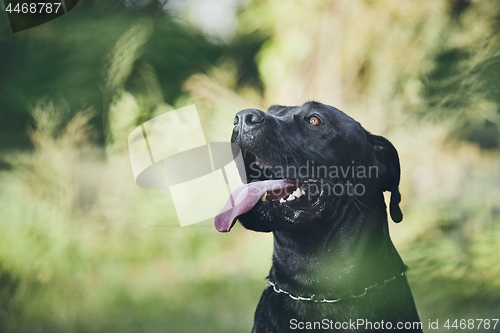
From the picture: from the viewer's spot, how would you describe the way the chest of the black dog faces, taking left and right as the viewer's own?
facing the viewer and to the left of the viewer
